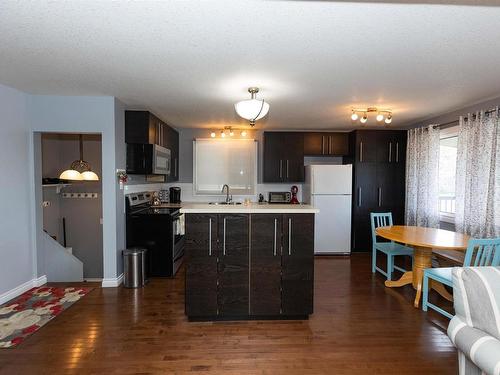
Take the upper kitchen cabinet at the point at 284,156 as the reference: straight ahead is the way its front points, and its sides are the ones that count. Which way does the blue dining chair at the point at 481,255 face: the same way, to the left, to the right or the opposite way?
to the right

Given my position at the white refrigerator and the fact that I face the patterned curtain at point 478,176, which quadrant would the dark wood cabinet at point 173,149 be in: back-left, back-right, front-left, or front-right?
back-right

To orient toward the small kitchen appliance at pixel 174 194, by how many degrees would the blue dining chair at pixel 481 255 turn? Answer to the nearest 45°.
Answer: approximately 45° to its right

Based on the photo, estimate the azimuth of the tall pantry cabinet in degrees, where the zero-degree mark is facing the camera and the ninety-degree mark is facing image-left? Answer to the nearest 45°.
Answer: approximately 0°

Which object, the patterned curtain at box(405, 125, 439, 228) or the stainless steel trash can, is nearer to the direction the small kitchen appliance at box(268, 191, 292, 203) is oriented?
the stainless steel trash can

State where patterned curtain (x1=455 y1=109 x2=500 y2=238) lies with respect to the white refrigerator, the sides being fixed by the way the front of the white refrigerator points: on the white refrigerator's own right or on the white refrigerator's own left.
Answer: on the white refrigerator's own left
